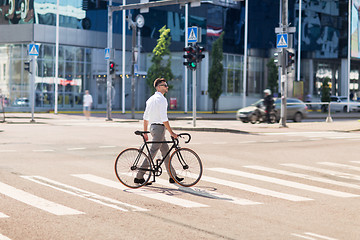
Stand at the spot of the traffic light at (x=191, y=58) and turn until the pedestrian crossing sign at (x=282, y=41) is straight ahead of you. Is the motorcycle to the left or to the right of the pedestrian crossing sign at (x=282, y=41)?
left

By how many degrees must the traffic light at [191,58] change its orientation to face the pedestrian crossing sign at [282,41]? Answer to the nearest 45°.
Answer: approximately 135° to its left

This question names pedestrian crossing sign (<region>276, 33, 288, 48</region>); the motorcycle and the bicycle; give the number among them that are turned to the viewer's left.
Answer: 1

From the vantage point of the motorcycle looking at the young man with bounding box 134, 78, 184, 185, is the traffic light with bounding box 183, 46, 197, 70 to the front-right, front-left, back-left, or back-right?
front-right

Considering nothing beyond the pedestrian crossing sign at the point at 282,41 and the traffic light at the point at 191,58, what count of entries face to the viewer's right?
0

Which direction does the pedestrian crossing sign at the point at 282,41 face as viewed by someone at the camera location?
facing the viewer

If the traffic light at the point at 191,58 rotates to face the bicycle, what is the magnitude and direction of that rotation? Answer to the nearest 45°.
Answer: approximately 45° to its left

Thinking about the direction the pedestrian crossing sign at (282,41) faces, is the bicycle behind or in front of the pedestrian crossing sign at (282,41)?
in front

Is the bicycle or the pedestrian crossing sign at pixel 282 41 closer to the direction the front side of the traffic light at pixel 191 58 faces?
the bicycle

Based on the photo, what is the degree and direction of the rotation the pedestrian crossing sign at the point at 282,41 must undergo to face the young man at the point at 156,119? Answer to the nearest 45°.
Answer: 0° — it already faces them

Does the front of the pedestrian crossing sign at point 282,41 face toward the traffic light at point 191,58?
no

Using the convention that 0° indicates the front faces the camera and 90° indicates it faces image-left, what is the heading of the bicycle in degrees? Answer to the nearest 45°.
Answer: approximately 270°

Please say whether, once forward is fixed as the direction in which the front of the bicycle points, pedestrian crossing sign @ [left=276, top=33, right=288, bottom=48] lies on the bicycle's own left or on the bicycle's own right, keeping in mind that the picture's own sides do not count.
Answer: on the bicycle's own left

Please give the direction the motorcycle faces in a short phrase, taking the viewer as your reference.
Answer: facing to the left of the viewer

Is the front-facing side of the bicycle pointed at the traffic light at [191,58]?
no

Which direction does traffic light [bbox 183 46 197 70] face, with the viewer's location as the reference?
facing the viewer and to the left of the viewer
